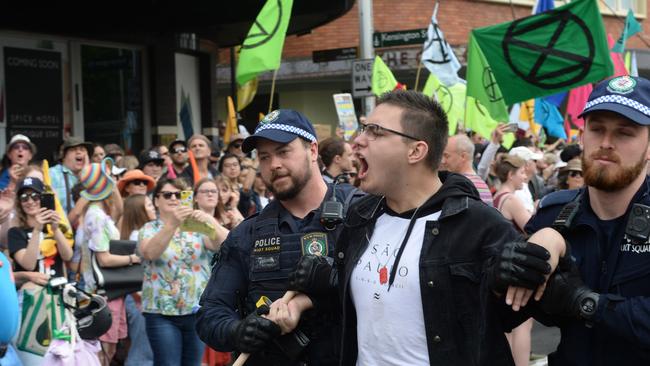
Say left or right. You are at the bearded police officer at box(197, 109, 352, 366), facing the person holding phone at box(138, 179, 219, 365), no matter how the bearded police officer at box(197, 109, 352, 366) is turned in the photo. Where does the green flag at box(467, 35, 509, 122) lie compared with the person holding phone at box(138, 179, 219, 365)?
right

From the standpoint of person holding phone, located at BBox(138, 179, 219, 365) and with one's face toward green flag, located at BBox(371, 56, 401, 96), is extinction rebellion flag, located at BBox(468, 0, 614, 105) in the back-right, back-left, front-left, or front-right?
front-right

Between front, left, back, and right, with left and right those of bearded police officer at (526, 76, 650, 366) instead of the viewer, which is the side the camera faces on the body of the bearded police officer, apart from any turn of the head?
front

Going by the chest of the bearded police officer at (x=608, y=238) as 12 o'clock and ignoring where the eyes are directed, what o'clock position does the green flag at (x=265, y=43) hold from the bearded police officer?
The green flag is roughly at 5 o'clock from the bearded police officer.

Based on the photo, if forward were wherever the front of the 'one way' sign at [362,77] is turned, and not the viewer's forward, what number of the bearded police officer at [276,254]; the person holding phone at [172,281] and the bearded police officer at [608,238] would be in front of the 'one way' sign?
3

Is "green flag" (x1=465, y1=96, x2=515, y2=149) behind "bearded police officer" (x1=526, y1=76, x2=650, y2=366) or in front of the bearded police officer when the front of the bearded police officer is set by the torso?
behind

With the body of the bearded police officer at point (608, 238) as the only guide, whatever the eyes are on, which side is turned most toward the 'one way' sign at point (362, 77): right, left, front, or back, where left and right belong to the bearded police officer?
back

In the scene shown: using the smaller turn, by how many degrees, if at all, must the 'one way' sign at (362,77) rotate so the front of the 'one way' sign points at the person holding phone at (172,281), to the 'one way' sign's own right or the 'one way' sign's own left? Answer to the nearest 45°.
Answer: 0° — it already faces them

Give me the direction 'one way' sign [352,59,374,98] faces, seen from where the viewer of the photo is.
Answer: facing the viewer

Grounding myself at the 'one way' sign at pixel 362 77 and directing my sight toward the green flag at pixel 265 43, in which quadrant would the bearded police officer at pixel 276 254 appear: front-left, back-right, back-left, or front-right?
front-left

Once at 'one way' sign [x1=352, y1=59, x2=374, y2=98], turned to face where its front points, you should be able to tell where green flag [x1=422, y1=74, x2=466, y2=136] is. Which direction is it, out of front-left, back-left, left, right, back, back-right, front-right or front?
left

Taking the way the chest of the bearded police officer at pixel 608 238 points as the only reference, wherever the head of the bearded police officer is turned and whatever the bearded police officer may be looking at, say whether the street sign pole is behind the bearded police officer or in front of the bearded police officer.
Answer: behind
